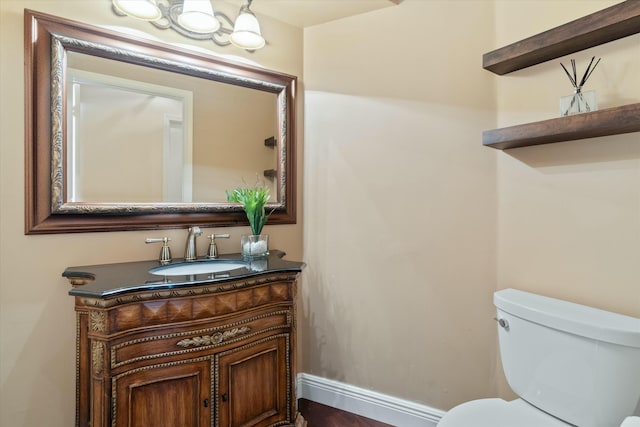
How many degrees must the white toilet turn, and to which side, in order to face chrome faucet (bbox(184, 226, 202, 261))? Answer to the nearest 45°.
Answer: approximately 45° to its right

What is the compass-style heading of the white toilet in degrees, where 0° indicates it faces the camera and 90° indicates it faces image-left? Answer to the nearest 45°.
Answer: approximately 45°

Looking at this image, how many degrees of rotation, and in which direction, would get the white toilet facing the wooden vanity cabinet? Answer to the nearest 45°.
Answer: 0° — it already faces it
